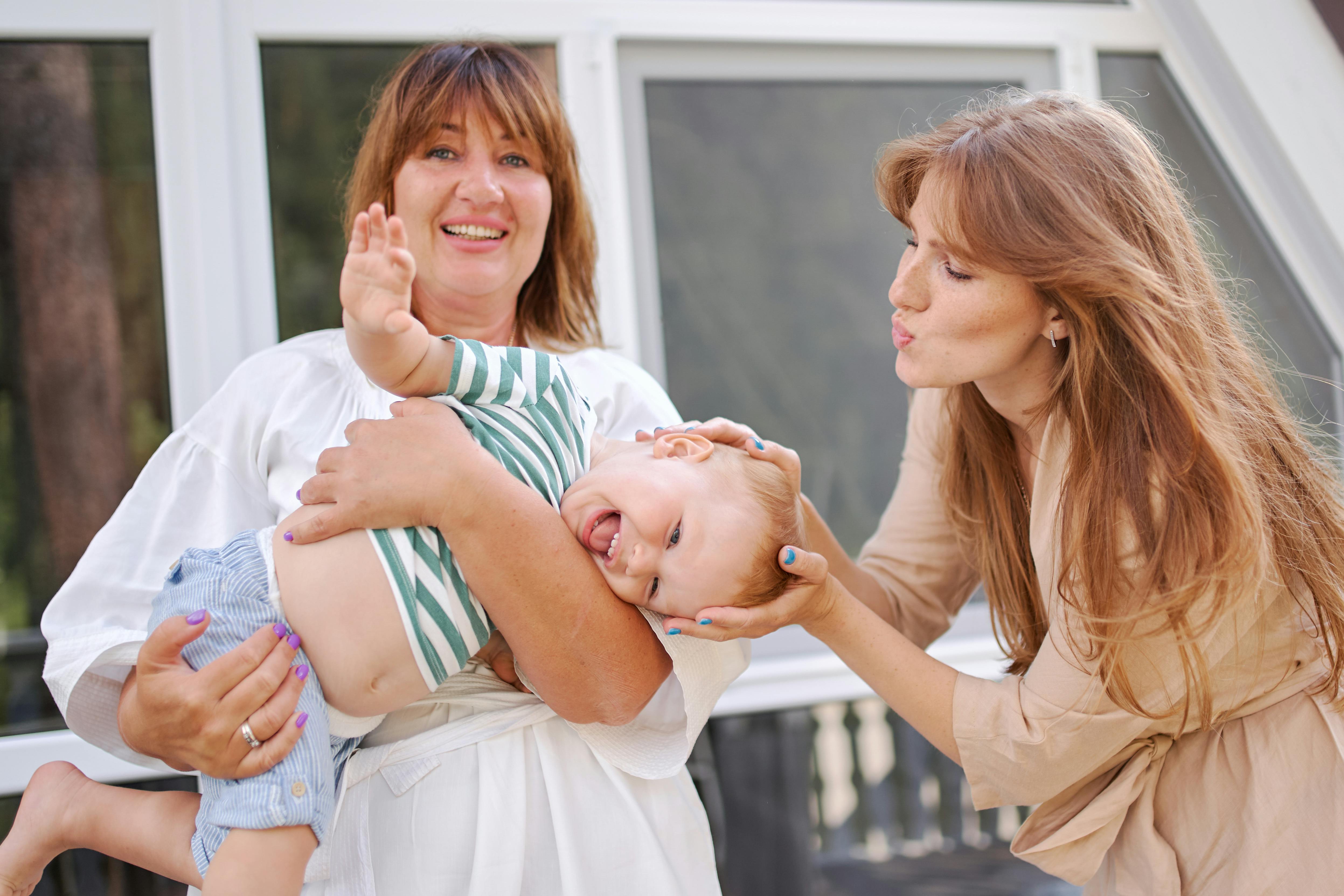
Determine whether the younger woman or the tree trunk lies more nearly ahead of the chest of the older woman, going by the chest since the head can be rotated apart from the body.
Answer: the younger woman

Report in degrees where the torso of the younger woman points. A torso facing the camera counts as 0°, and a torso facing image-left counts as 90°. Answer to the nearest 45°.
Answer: approximately 45°

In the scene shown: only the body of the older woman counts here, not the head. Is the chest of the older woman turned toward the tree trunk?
no

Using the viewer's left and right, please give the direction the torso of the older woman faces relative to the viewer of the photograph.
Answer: facing the viewer

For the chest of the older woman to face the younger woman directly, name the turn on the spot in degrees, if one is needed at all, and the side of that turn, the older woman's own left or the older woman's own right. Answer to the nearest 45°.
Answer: approximately 90° to the older woman's own left

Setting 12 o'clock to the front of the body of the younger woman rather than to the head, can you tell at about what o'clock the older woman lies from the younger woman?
The older woman is roughly at 1 o'clock from the younger woman.

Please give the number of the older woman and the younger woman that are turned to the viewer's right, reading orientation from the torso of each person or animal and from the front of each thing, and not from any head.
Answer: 0

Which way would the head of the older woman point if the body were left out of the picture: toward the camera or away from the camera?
toward the camera

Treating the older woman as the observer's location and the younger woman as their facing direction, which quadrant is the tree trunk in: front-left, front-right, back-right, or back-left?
back-left

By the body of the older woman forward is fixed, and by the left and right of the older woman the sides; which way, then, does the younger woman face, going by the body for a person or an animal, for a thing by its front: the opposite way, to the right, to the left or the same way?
to the right
